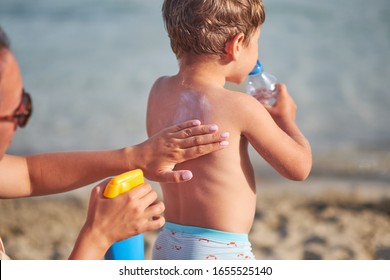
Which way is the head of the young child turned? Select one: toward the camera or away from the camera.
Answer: away from the camera

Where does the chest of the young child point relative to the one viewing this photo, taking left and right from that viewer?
facing away from the viewer and to the right of the viewer
